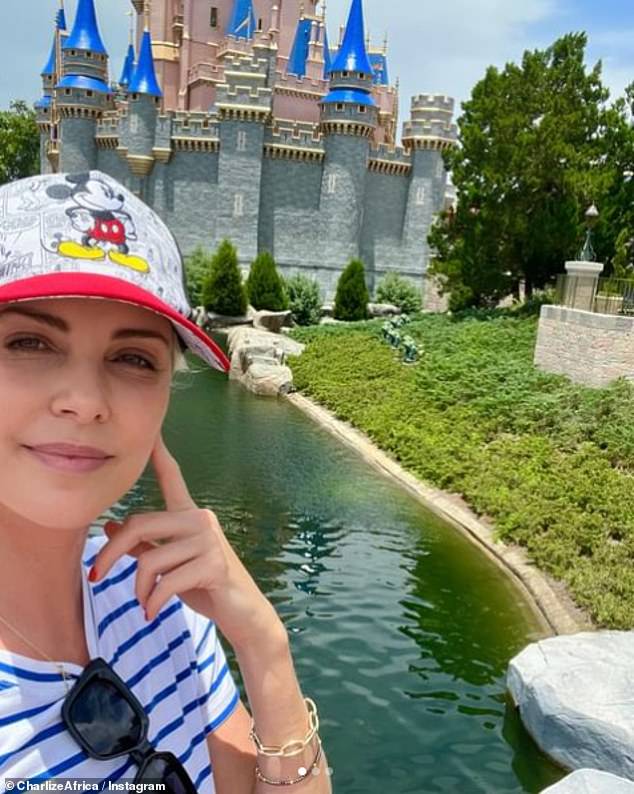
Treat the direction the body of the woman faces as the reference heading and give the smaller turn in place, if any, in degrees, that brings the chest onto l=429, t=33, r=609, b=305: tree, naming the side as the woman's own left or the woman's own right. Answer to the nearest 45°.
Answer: approximately 135° to the woman's own left

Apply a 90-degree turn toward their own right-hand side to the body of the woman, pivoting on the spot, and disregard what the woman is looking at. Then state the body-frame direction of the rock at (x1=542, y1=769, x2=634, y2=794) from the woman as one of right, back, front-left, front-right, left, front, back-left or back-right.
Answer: back-right

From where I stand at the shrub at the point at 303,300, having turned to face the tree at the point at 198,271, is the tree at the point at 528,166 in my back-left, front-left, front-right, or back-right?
back-left

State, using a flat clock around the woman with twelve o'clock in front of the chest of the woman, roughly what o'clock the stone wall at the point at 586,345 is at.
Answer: The stone wall is roughly at 7 o'clock from the woman.

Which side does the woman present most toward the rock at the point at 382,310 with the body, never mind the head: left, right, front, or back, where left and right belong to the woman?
back

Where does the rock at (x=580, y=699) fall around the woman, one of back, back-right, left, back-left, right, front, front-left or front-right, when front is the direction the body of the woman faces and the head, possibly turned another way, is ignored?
back-left

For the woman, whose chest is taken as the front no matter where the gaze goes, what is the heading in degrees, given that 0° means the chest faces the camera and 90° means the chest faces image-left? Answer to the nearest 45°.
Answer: approximately 0°

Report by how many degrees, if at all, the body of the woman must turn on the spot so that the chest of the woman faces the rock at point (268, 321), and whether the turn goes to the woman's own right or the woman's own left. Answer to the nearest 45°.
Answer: approximately 180°

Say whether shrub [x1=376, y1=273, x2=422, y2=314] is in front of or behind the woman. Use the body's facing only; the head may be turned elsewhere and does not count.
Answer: behind

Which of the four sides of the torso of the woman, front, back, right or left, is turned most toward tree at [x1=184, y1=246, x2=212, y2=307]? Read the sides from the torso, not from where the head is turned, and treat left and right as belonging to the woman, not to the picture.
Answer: back
